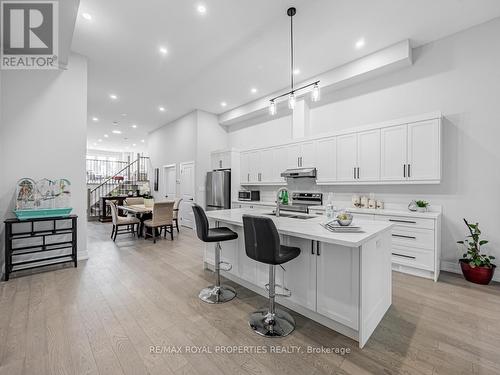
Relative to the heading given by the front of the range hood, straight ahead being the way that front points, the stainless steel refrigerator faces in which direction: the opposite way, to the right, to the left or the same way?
the same way

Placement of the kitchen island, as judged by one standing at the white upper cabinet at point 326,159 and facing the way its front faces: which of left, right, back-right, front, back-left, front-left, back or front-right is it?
front-left

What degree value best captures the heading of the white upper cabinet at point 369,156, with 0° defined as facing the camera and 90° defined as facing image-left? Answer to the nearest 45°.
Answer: approximately 45°

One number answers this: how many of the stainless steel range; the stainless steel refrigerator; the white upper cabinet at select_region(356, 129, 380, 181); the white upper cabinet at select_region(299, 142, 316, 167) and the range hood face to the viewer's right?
0

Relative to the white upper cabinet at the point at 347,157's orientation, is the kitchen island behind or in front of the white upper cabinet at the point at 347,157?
in front

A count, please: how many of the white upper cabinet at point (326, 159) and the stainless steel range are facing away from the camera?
0

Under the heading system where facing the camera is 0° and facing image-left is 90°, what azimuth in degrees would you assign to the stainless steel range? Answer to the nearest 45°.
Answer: approximately 45°

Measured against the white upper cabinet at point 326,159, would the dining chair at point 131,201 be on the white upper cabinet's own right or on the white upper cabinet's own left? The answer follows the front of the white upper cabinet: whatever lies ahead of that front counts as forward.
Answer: on the white upper cabinet's own right

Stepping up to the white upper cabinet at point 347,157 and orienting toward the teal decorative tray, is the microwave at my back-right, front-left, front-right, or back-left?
front-right

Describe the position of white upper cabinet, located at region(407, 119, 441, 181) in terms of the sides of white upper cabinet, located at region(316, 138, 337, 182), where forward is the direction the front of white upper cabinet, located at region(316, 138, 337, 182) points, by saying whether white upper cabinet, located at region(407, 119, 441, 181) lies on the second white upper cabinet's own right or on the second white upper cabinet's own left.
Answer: on the second white upper cabinet's own left

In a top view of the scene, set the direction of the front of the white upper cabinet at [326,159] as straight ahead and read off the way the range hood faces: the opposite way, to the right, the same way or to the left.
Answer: the same way

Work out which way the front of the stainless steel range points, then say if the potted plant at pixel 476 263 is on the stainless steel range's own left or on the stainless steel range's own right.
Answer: on the stainless steel range's own left

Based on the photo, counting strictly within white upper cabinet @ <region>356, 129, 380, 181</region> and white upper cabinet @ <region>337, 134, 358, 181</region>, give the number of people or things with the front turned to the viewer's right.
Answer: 0

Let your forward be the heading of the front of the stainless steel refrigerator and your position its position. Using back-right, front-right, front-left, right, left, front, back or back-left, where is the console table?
front

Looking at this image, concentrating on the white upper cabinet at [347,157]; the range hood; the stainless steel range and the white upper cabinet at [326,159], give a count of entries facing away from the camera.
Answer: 0

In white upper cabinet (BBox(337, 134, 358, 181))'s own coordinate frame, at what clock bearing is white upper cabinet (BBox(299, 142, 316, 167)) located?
white upper cabinet (BBox(299, 142, 316, 167)) is roughly at 2 o'clock from white upper cabinet (BBox(337, 134, 358, 181)).

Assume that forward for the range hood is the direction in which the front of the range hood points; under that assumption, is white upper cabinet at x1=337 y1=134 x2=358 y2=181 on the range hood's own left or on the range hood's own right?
on the range hood's own left

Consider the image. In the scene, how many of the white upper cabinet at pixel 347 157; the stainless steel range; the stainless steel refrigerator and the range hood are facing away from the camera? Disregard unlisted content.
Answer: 0

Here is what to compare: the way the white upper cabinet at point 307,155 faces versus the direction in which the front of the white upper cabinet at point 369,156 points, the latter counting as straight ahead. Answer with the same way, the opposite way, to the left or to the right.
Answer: the same way
